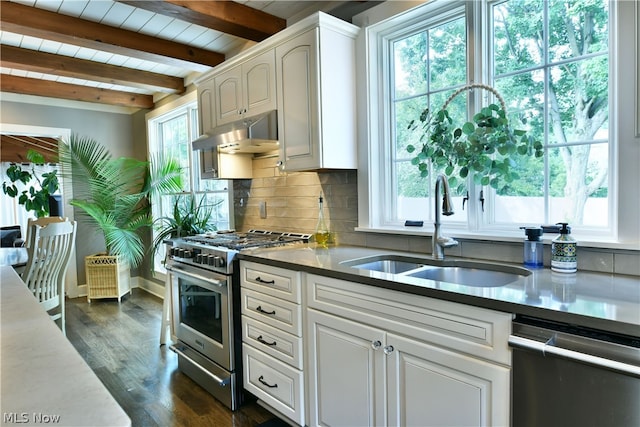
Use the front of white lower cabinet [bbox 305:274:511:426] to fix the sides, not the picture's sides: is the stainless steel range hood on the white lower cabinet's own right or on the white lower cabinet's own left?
on the white lower cabinet's own right

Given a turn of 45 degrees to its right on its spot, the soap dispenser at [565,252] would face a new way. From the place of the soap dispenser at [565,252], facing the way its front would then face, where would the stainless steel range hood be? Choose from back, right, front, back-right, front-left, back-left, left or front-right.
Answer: front-right

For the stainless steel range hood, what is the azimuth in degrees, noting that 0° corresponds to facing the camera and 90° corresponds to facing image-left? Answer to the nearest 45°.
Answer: approximately 45°

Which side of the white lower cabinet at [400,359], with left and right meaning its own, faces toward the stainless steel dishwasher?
left

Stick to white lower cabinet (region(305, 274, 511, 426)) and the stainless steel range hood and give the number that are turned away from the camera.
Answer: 0

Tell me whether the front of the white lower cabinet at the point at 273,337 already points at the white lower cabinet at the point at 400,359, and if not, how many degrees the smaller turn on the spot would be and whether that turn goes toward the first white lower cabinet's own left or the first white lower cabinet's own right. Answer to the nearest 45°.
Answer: approximately 90° to the first white lower cabinet's own left

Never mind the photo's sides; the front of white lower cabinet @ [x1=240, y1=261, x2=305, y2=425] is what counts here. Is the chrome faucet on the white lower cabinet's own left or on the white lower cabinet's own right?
on the white lower cabinet's own left

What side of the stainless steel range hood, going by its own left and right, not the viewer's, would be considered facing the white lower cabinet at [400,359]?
left

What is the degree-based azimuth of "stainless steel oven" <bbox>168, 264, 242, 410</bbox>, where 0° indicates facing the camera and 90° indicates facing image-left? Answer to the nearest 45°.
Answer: approximately 45°

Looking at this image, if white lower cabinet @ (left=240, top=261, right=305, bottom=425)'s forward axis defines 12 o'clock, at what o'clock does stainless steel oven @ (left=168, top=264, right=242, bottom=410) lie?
The stainless steel oven is roughly at 3 o'clock from the white lower cabinet.

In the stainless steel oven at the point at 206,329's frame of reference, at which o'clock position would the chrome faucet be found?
The chrome faucet is roughly at 9 o'clock from the stainless steel oven.

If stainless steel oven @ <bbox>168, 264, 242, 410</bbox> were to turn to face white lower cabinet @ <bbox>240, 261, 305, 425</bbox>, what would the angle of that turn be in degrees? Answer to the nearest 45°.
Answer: approximately 90° to its left

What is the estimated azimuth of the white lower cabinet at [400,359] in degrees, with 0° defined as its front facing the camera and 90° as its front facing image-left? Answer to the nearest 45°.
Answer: approximately 45°
